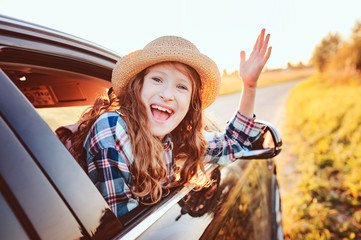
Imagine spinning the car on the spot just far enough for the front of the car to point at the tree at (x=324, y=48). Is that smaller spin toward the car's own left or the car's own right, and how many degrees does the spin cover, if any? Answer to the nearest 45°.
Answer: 0° — it already faces it

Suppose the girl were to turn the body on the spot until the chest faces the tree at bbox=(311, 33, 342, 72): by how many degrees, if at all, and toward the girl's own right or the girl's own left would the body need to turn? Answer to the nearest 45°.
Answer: approximately 90° to the girl's own left

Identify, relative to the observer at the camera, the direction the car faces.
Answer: facing away from the viewer and to the right of the viewer

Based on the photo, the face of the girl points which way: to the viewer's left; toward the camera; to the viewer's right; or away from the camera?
toward the camera

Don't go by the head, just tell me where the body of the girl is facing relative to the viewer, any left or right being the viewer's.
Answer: facing the viewer and to the right of the viewer
